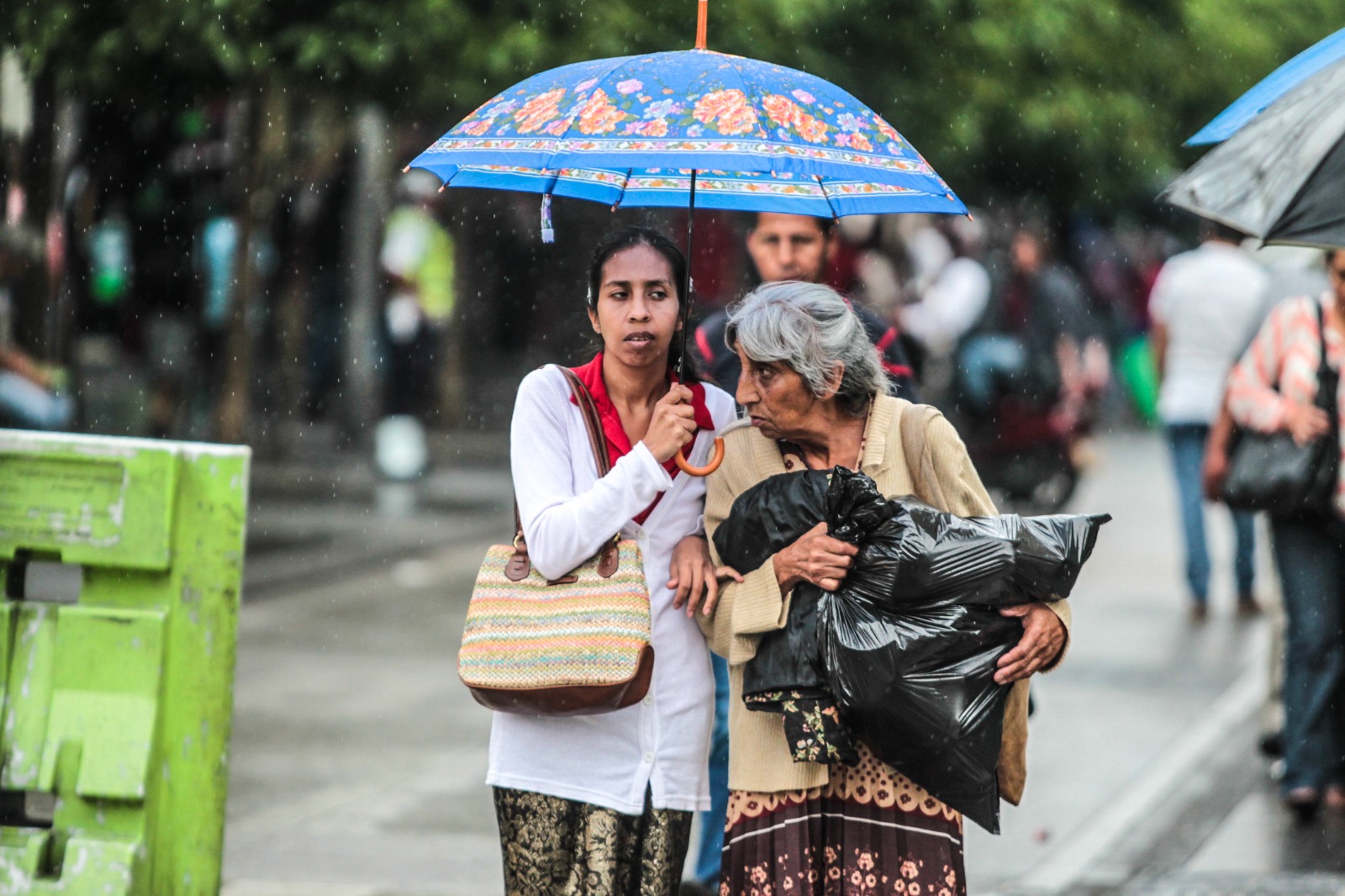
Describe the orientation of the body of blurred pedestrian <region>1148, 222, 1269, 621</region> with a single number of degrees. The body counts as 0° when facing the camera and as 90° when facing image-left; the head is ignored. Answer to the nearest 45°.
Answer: approximately 180°

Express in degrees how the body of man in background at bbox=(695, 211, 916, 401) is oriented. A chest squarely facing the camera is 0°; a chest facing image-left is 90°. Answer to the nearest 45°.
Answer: approximately 0°

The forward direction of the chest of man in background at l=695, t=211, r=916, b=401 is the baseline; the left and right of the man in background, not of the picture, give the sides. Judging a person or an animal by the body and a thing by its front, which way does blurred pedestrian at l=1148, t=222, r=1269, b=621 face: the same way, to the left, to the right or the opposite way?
the opposite way

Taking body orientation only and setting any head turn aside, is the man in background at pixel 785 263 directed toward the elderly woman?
yes

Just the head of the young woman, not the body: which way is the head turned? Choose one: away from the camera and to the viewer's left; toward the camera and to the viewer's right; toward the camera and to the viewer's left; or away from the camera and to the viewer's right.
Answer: toward the camera and to the viewer's right

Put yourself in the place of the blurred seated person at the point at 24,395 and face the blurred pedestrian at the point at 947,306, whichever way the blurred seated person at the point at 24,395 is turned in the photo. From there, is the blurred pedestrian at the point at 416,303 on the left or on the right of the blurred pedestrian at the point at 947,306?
left

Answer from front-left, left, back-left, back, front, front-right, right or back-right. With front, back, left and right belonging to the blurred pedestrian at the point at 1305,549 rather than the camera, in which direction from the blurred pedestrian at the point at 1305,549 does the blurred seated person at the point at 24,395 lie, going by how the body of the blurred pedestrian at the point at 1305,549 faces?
right

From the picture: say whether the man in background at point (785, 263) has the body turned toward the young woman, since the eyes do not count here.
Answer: yes

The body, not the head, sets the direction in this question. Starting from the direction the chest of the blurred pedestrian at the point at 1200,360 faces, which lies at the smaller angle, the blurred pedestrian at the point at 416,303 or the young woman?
the blurred pedestrian

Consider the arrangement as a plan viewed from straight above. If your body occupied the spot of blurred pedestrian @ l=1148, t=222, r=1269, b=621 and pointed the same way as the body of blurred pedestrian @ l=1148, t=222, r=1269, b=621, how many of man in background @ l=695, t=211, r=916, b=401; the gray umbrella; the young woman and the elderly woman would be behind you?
4

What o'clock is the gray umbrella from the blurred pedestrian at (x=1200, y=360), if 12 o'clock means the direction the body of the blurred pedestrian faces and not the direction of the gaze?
The gray umbrella is roughly at 6 o'clock from the blurred pedestrian.

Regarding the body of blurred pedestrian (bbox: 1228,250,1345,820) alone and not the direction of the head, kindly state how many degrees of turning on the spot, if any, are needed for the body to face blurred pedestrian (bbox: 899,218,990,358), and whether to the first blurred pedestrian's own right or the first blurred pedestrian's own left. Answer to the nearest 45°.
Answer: approximately 180°
